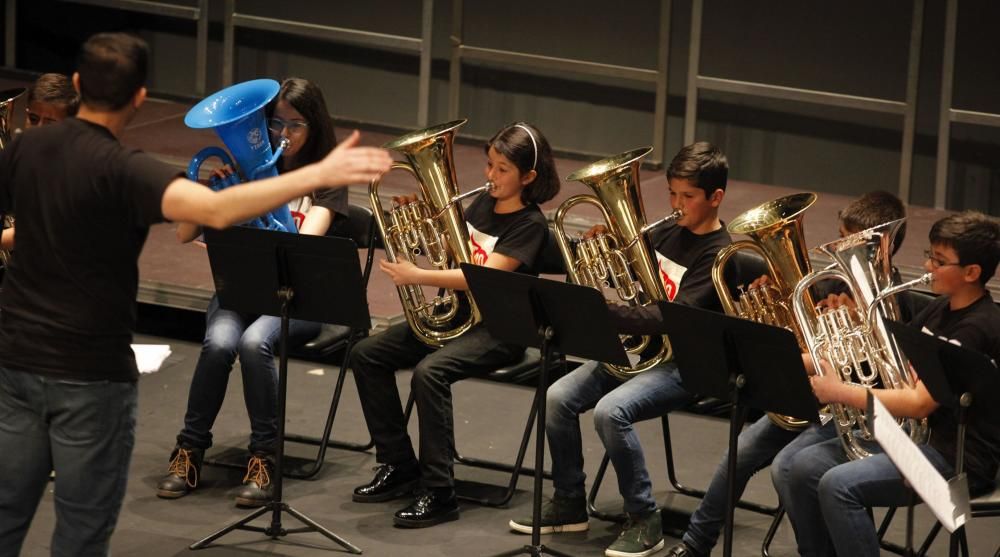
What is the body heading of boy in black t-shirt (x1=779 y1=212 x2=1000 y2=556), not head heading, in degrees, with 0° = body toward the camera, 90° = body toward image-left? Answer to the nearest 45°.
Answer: approximately 45°

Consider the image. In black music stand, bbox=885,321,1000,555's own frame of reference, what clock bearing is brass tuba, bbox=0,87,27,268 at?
The brass tuba is roughly at 8 o'clock from the black music stand.

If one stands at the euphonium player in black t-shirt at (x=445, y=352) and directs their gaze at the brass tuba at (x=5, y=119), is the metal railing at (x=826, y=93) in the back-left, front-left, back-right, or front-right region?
back-right

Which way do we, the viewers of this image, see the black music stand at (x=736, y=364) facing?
facing away from the viewer and to the right of the viewer

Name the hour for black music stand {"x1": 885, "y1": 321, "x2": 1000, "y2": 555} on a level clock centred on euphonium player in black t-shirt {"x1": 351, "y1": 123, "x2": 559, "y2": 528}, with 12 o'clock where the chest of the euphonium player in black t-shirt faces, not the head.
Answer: The black music stand is roughly at 9 o'clock from the euphonium player in black t-shirt.

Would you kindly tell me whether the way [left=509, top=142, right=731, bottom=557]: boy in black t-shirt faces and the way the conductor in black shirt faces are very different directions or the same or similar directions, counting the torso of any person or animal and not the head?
very different directions

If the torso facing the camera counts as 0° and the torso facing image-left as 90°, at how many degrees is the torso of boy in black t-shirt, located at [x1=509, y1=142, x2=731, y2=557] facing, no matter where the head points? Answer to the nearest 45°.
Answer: approximately 45°

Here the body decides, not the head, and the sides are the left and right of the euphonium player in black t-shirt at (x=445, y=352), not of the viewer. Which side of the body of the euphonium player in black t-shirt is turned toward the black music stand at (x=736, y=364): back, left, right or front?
left

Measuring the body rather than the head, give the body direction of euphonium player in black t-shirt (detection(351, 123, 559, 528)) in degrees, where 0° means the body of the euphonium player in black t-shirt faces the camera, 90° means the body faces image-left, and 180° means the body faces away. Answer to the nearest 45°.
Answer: approximately 45°

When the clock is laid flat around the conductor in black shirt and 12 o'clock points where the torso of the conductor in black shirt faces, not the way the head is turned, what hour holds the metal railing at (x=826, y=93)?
The metal railing is roughly at 12 o'clock from the conductor in black shirt.
